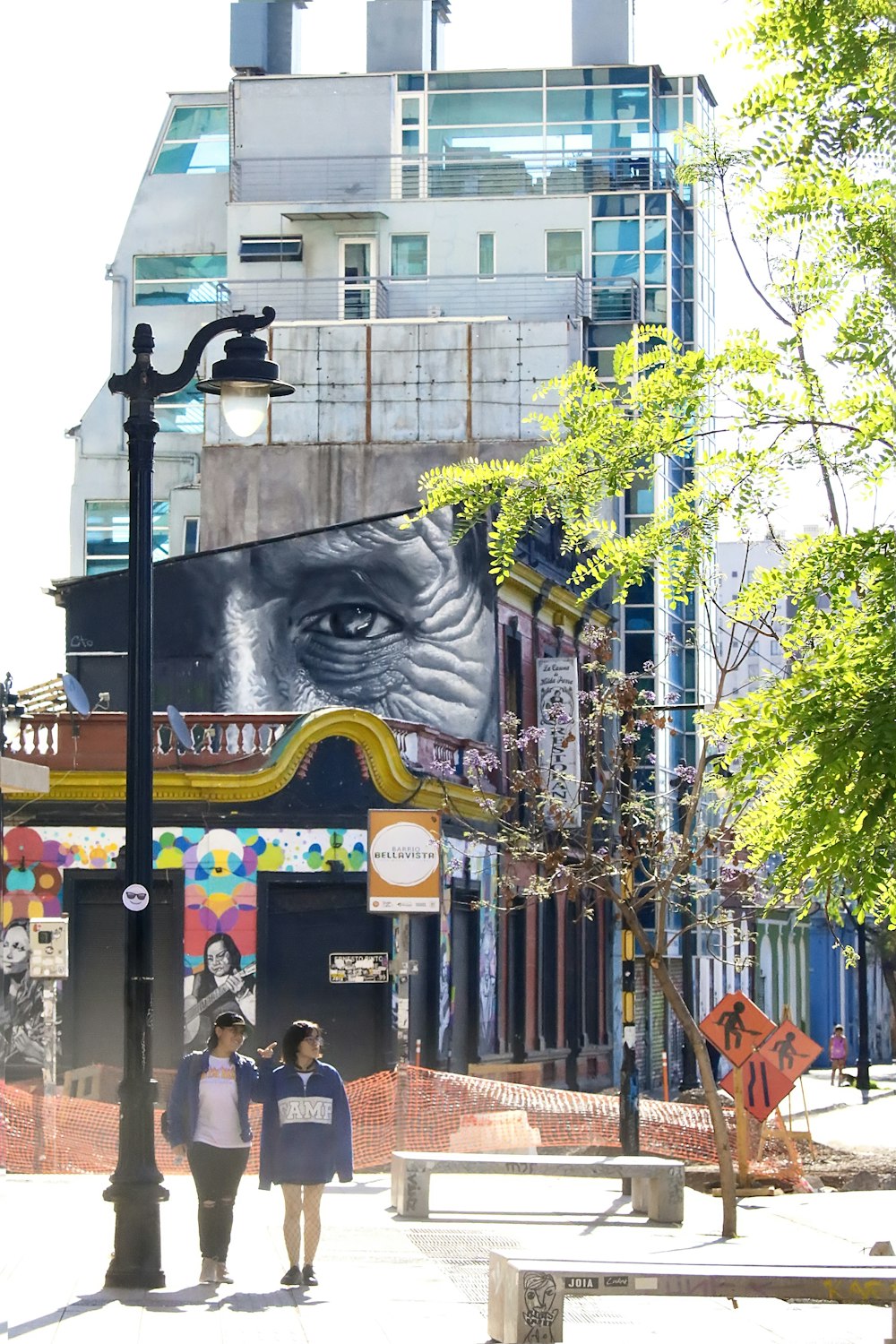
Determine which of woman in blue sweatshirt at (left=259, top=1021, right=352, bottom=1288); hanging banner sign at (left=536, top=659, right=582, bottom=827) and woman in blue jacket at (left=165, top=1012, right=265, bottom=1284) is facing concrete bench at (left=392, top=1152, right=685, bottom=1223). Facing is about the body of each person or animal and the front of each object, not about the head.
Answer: the hanging banner sign

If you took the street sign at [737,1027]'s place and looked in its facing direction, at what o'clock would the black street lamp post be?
The black street lamp post is roughly at 1 o'clock from the street sign.

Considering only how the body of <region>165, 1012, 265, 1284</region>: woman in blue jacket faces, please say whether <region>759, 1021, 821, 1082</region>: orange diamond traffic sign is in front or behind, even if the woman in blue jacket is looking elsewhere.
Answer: behind

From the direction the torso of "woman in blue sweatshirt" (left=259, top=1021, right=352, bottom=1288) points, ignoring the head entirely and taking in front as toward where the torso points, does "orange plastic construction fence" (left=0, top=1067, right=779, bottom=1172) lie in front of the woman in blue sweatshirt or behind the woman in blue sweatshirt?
behind

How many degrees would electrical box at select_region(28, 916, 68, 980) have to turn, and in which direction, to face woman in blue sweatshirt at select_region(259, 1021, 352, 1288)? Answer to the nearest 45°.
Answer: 0° — it already faces them

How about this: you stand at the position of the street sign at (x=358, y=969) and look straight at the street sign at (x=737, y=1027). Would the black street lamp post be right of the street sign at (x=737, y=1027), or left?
right
